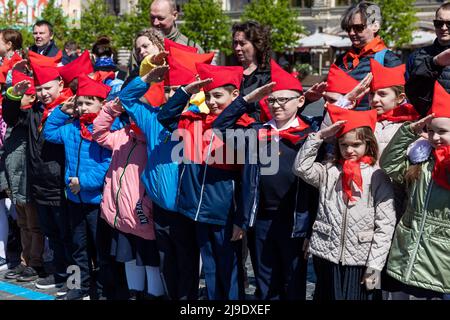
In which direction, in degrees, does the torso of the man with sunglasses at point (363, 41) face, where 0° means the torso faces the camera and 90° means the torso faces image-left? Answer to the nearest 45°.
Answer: approximately 45°

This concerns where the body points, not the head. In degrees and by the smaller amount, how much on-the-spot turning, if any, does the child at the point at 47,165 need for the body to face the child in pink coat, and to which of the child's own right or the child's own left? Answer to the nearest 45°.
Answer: approximately 90° to the child's own left

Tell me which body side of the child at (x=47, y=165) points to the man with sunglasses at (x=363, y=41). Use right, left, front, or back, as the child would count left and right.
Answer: left

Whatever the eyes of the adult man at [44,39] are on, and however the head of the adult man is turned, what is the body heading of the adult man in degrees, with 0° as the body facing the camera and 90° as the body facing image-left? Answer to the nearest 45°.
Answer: approximately 45°

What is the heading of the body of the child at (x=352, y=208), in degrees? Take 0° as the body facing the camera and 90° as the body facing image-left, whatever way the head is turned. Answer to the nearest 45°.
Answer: approximately 0°

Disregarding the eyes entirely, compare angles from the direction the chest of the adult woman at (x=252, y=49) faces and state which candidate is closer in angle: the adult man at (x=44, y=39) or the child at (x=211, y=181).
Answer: the child

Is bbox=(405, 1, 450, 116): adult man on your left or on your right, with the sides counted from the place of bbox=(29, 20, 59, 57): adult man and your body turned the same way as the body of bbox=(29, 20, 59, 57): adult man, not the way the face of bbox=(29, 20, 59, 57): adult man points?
on your left

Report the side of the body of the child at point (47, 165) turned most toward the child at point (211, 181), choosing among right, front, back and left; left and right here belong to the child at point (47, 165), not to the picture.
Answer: left

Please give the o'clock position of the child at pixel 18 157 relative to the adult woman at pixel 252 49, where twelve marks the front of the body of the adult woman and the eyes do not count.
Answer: The child is roughly at 2 o'clock from the adult woman.

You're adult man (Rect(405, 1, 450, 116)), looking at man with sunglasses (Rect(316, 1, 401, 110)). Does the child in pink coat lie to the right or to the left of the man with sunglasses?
left

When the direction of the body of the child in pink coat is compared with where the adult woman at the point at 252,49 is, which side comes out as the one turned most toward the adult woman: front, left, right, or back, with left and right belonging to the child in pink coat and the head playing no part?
back
